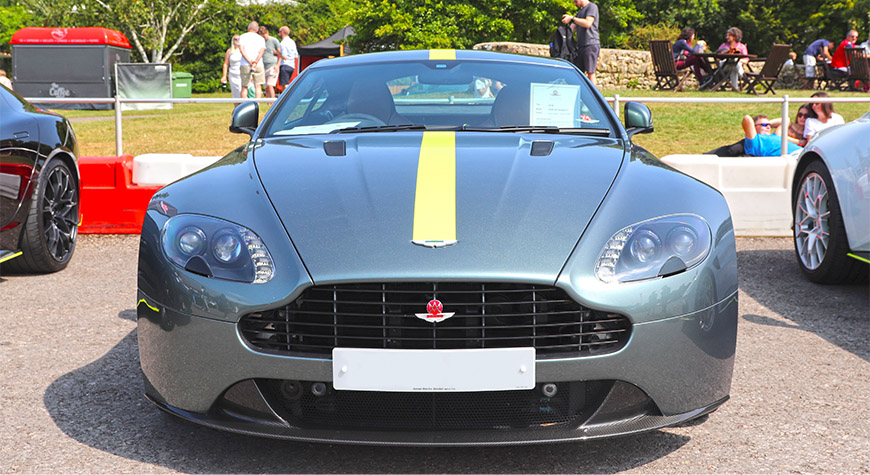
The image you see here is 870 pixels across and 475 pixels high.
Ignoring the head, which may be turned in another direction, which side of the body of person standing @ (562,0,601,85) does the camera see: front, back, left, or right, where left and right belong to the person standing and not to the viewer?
left

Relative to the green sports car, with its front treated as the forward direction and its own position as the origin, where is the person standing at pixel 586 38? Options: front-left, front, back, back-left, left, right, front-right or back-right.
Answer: back

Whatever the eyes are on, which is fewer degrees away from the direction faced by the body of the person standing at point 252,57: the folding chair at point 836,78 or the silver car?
the folding chair

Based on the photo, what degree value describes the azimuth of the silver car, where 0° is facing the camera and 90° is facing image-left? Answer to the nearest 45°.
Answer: approximately 315°

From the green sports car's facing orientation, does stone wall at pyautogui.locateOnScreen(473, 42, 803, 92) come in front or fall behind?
behind

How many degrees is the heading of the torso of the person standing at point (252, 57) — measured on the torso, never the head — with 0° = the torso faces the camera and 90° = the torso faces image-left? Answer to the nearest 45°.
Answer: approximately 180°

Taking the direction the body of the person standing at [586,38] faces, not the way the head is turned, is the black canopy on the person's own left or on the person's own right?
on the person's own right

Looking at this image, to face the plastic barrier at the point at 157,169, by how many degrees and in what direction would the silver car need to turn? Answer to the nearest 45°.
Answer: approximately 135° to its right
